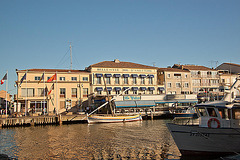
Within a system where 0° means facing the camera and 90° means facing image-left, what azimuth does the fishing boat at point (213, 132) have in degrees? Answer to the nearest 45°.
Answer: approximately 90°

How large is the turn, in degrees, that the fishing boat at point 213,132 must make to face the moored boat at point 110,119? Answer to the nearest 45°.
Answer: approximately 45° to its right
